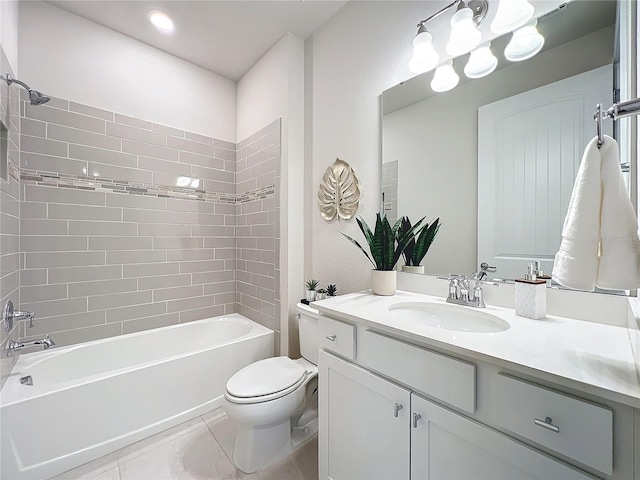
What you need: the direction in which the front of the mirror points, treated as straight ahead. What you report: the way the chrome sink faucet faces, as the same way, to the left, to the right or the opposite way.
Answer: the same way

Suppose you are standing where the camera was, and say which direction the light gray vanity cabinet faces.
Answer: facing the viewer and to the left of the viewer

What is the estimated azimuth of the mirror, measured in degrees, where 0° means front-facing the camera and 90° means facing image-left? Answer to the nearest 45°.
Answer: approximately 45°

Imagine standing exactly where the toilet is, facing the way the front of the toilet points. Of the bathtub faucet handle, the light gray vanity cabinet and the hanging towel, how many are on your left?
2

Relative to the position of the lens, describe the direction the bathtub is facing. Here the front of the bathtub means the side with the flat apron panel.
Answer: facing the viewer and to the right of the viewer

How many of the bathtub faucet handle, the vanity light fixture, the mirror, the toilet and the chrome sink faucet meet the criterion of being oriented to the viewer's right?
1

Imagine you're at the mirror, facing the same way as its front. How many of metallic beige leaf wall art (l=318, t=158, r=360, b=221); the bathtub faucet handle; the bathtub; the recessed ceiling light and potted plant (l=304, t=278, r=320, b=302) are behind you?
0

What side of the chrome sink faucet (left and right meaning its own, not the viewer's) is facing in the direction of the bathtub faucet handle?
front

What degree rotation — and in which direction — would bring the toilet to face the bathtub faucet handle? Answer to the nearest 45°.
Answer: approximately 45° to its right

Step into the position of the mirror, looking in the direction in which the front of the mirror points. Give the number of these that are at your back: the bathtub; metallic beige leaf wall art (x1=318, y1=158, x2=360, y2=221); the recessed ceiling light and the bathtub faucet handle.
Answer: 0

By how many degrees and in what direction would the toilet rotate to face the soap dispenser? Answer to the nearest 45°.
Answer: approximately 90° to its left

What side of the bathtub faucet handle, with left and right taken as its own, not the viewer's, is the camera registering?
right
